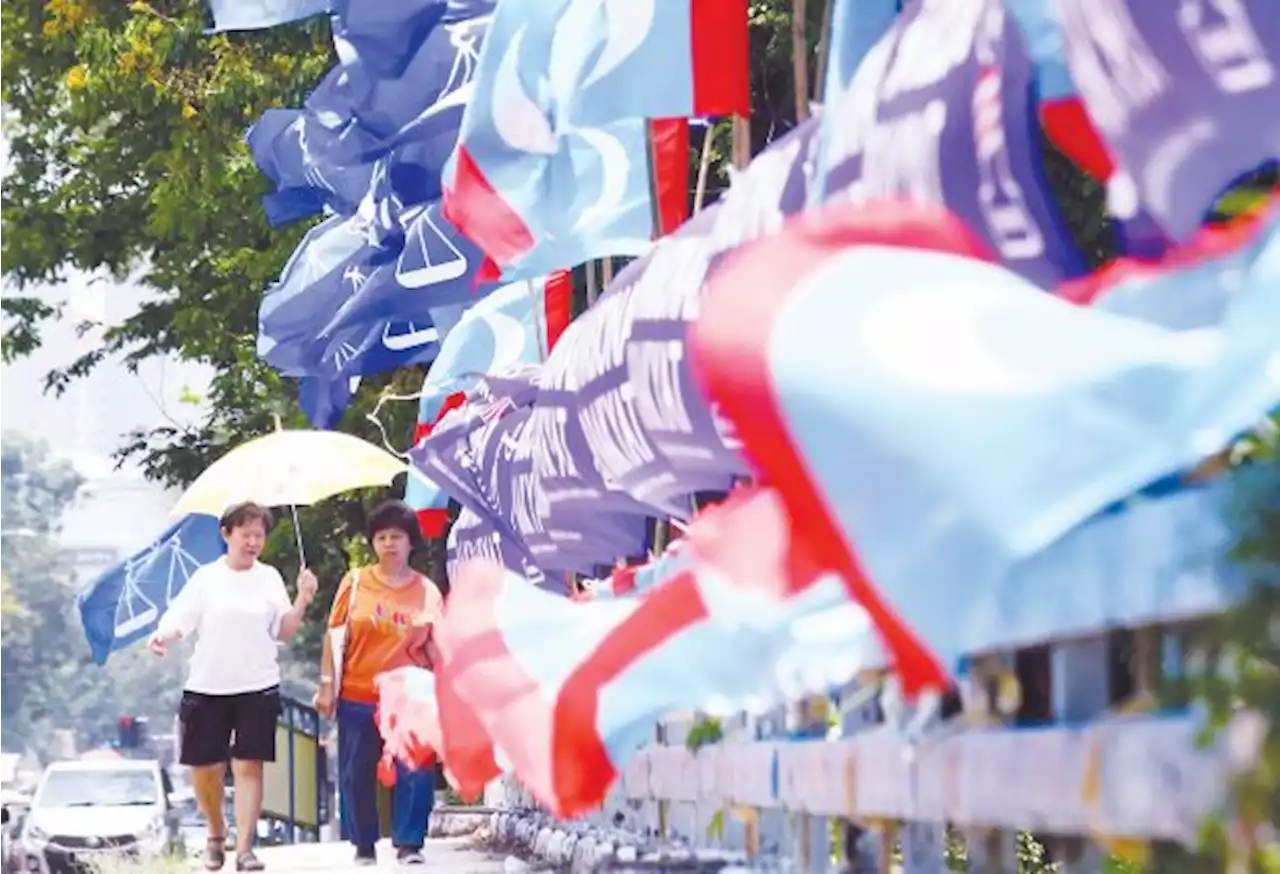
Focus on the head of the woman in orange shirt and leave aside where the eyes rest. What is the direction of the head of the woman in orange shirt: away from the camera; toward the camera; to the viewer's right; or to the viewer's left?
toward the camera

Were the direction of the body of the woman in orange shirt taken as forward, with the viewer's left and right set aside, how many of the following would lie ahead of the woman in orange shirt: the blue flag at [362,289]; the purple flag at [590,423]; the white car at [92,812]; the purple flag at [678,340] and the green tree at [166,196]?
2

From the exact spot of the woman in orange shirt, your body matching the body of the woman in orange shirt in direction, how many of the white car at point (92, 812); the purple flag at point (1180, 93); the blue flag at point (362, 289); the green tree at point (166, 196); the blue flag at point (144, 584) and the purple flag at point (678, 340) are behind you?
4

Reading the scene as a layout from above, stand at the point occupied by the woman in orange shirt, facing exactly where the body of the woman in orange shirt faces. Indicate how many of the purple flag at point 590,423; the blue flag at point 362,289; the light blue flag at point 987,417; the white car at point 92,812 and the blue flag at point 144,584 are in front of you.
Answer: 2

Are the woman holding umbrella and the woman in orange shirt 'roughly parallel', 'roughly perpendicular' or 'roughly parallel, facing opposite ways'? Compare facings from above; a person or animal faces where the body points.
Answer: roughly parallel

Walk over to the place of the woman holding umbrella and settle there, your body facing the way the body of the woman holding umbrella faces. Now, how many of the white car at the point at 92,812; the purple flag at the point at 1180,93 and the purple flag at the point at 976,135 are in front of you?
2

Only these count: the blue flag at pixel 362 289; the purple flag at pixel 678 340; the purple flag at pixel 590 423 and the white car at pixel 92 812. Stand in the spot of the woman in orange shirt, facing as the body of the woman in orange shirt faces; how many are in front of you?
2

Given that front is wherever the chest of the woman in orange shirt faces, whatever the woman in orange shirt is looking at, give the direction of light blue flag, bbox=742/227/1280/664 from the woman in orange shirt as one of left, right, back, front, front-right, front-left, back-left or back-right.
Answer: front

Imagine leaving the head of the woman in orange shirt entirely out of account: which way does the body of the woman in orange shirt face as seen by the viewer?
toward the camera

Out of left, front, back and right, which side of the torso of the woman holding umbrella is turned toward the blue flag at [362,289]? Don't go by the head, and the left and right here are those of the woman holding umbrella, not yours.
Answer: back

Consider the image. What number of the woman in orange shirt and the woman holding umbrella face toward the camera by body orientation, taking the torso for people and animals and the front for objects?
2

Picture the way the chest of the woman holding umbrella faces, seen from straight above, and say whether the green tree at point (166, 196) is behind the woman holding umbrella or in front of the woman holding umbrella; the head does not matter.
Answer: behind

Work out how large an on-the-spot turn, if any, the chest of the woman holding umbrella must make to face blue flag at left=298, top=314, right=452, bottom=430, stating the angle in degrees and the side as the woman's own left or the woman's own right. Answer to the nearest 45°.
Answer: approximately 180°

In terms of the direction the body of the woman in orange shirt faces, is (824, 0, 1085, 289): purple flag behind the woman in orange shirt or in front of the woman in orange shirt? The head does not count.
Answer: in front

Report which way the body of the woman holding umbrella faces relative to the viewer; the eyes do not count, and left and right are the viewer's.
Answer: facing the viewer

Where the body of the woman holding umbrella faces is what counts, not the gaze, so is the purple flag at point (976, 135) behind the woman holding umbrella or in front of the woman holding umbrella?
in front

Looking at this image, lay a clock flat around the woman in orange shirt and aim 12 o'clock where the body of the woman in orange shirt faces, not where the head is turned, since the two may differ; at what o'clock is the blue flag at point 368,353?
The blue flag is roughly at 6 o'clock from the woman in orange shirt.
